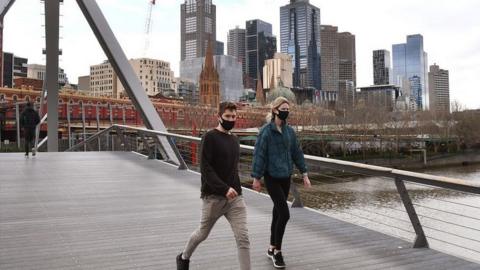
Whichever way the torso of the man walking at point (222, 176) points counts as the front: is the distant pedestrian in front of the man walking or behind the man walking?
behind

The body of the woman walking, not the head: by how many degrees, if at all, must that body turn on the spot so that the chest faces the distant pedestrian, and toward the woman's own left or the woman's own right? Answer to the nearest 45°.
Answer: approximately 180°

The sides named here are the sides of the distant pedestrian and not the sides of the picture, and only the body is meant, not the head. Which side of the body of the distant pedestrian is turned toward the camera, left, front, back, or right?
back

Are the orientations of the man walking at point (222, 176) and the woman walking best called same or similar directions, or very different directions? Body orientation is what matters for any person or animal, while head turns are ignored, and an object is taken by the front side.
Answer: same or similar directions

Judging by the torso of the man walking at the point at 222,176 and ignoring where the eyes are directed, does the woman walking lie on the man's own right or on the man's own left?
on the man's own left

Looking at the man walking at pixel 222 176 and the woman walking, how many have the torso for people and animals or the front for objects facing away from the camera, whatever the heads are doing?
0

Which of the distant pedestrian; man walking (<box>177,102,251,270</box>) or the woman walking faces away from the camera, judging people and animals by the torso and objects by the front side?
the distant pedestrian

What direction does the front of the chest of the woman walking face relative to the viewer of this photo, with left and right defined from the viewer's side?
facing the viewer and to the right of the viewer

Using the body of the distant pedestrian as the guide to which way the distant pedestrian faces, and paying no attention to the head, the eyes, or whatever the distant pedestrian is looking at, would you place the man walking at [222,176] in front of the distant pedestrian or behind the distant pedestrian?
behind

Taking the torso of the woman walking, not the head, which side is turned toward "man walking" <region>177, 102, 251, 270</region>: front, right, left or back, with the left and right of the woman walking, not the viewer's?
right

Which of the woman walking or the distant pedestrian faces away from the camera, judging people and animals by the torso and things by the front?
the distant pedestrian
